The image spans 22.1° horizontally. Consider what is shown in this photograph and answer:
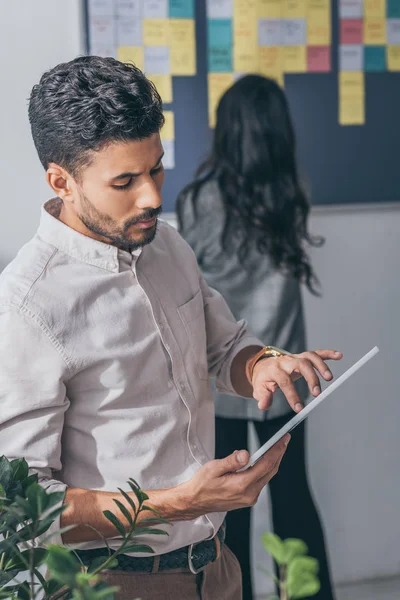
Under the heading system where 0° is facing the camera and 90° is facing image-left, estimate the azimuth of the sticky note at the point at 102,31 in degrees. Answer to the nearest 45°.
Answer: approximately 0°

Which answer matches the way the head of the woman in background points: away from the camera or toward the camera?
away from the camera

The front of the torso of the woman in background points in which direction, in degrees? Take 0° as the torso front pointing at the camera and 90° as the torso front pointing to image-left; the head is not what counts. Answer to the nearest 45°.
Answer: approximately 225°

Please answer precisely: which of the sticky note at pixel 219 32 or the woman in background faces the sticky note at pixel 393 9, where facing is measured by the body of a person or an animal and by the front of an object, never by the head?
the woman in background

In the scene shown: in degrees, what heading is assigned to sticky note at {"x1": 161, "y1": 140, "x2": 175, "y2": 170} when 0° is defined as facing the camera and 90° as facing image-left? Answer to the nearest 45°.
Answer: approximately 0°

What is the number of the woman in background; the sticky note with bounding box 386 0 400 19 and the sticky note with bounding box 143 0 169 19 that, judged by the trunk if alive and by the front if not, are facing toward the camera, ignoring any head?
2
